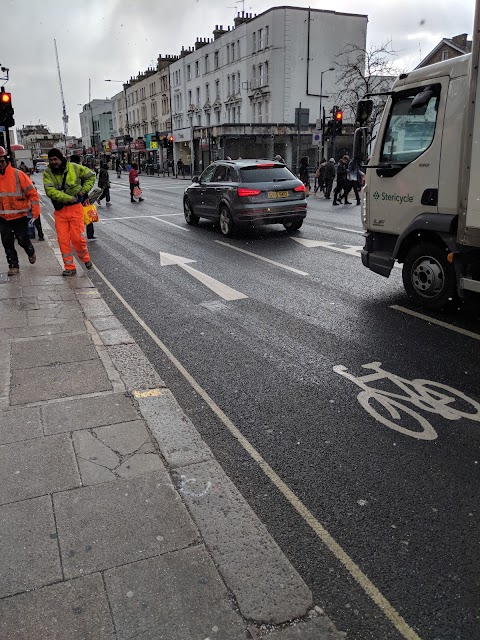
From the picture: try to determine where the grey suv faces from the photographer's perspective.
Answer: facing away from the viewer and to the left of the viewer

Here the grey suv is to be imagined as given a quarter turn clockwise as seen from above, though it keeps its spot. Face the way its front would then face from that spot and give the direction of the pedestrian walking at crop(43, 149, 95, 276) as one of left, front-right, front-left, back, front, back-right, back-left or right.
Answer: back

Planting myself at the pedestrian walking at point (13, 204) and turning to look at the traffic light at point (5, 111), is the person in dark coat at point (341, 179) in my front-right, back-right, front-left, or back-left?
front-right

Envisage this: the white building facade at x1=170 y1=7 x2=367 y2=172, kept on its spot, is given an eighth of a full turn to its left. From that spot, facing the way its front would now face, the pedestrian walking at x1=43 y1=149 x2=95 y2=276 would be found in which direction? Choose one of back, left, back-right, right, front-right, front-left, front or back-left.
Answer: front

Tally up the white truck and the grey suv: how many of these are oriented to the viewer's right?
0
